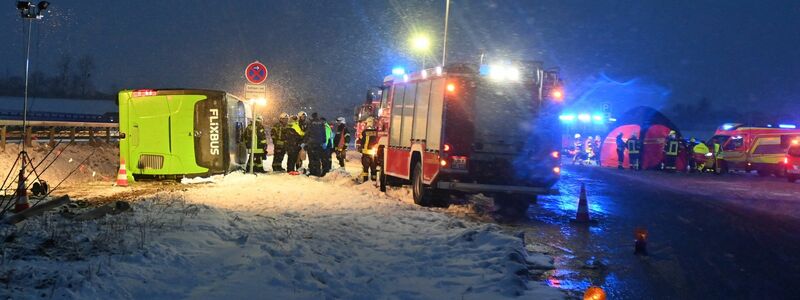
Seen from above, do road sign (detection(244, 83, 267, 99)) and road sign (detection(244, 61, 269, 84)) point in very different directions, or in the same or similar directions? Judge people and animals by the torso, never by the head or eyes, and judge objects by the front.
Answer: same or similar directions

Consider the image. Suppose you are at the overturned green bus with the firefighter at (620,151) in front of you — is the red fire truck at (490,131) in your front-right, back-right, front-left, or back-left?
front-right

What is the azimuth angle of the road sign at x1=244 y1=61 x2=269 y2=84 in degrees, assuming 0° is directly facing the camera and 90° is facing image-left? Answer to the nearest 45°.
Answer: approximately 0°

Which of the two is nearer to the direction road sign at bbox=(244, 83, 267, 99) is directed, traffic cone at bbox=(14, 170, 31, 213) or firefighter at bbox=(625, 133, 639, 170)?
the traffic cone

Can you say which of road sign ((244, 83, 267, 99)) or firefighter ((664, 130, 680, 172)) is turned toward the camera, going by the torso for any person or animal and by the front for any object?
the road sign

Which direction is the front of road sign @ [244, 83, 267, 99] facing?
toward the camera

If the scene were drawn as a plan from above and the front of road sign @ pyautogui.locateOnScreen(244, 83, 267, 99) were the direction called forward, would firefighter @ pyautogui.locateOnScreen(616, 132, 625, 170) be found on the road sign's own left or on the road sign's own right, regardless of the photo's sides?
on the road sign's own left

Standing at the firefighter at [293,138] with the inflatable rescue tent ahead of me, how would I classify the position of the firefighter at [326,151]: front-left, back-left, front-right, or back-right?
front-right

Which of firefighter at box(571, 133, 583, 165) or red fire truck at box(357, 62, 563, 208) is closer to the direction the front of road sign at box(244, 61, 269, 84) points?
the red fire truck
